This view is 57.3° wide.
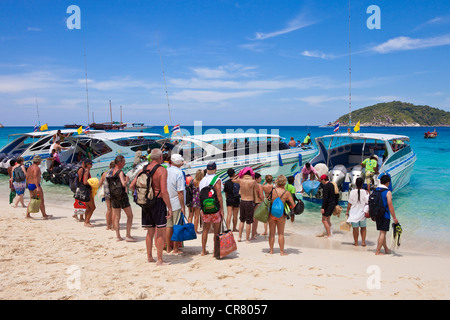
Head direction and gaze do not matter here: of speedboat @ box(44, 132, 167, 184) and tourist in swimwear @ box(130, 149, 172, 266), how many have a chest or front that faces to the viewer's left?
0

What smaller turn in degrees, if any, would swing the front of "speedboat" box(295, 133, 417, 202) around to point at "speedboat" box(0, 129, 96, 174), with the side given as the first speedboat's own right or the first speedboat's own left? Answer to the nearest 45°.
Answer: approximately 135° to the first speedboat's own left

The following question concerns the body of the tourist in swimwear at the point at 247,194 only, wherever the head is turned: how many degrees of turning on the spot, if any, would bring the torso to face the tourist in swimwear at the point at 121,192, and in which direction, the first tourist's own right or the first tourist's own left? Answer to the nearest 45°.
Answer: approximately 90° to the first tourist's own left

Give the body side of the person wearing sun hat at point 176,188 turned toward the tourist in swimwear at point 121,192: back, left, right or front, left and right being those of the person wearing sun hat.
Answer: left

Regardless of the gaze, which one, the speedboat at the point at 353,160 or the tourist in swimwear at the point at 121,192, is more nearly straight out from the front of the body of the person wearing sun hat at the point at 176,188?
the speedboat

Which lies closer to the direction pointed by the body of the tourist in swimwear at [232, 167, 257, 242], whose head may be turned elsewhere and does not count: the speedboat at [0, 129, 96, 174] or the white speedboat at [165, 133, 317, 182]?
the white speedboat

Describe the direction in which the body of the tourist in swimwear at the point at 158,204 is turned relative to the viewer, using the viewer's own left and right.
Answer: facing away from the viewer and to the right of the viewer

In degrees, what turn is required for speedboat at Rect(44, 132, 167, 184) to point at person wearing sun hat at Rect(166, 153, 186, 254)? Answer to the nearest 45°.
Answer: approximately 135° to its right

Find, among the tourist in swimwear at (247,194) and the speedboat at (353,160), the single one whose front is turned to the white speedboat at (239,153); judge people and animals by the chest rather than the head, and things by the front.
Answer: the tourist in swimwear

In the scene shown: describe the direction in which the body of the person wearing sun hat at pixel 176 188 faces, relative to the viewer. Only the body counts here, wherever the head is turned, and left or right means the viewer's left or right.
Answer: facing away from the viewer and to the right of the viewer

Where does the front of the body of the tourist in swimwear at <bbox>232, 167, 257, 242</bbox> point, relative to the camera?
away from the camera

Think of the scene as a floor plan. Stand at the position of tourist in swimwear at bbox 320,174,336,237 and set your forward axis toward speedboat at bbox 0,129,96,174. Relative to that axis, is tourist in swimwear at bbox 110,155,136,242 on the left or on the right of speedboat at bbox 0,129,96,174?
left
